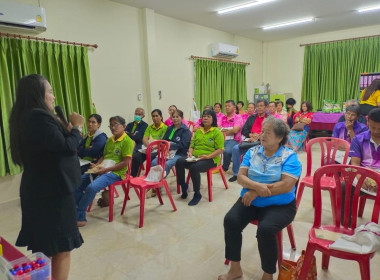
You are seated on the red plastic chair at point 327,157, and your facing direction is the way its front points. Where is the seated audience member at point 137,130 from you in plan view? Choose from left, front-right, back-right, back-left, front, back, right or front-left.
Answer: front-right

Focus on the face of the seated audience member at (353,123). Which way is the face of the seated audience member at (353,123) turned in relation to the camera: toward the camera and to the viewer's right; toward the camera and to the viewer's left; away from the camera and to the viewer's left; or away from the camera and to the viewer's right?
toward the camera and to the viewer's left

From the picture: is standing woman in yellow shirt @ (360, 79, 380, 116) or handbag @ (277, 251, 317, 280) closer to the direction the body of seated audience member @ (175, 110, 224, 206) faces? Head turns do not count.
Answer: the handbag

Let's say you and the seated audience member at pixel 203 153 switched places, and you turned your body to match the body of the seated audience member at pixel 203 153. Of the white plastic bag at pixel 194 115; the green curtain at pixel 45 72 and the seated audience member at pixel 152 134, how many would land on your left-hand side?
0

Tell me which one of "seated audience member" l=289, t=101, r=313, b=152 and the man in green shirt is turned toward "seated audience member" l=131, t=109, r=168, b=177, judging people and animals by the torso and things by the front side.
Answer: "seated audience member" l=289, t=101, r=313, b=152

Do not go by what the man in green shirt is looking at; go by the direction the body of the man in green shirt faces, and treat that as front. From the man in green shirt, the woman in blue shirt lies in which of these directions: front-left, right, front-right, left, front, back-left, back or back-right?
left

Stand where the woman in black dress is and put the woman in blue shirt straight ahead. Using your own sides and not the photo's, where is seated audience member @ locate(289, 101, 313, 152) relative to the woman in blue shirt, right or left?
left

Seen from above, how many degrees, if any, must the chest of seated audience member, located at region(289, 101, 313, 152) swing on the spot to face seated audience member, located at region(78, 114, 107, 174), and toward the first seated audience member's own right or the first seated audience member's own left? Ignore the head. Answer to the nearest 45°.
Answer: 0° — they already face them

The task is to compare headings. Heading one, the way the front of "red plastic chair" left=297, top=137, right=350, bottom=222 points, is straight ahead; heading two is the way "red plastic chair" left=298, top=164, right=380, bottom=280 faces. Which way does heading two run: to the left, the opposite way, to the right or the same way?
the same way

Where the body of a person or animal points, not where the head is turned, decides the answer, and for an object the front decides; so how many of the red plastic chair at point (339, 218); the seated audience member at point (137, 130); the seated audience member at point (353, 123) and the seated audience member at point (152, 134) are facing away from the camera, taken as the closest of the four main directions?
0

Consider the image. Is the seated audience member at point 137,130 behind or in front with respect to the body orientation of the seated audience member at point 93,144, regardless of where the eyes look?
behind

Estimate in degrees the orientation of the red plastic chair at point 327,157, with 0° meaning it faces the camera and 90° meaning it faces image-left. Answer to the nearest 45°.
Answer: approximately 45°

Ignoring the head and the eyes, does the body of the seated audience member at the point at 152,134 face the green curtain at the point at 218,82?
no

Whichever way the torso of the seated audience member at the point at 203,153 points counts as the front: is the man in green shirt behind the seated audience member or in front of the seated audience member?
in front

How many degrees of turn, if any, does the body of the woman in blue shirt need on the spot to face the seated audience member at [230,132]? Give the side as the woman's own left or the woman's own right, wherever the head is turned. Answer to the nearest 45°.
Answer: approximately 135° to the woman's own right

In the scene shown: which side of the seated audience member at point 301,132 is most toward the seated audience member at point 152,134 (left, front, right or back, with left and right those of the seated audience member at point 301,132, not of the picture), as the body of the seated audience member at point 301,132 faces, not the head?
front

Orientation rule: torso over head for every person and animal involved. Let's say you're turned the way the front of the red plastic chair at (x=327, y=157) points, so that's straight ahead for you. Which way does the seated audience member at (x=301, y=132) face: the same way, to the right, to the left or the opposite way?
the same way

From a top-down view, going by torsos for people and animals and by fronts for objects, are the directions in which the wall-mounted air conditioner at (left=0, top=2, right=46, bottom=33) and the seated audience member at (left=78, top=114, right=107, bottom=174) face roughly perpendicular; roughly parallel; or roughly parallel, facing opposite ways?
roughly perpendicular

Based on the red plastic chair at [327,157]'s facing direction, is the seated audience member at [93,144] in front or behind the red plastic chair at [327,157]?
in front
